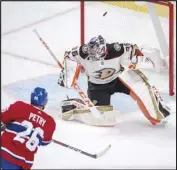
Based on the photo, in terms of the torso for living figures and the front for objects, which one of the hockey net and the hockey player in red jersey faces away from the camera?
the hockey player in red jersey

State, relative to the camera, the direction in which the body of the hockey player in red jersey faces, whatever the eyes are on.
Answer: away from the camera

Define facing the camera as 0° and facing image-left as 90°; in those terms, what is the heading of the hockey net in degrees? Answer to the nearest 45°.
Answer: approximately 45°

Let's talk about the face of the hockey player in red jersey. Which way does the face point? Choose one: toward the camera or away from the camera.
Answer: away from the camera

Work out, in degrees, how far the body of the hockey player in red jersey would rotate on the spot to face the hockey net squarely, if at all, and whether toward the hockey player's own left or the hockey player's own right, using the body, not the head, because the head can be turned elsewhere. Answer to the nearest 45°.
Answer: approximately 45° to the hockey player's own right

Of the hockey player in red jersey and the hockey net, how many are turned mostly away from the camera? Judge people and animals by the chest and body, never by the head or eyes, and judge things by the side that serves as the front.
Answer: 1
